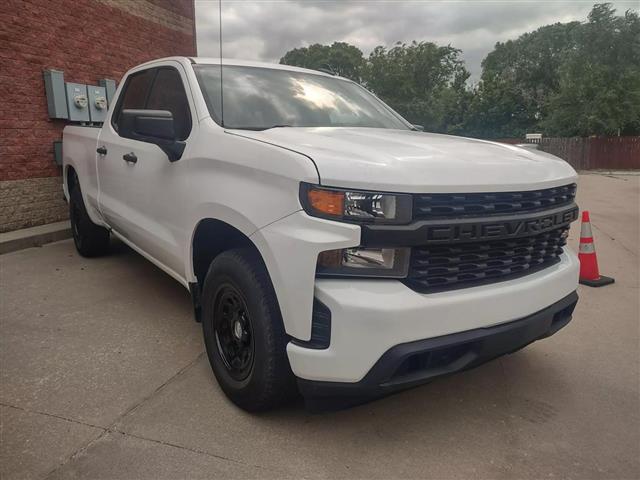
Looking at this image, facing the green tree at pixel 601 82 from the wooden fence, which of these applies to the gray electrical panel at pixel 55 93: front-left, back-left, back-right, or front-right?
back-left

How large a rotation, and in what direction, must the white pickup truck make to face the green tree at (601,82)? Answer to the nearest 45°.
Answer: approximately 90° to its left

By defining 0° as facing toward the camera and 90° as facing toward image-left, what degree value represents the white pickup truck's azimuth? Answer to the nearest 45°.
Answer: approximately 315°

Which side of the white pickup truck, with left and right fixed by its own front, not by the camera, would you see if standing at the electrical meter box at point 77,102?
back

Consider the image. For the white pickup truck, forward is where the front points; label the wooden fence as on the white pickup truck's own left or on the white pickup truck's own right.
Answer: on the white pickup truck's own left

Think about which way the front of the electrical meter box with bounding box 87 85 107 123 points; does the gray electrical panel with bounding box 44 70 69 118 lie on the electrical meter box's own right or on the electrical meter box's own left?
on the electrical meter box's own right

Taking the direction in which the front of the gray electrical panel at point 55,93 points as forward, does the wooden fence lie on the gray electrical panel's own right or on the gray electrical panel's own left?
on the gray electrical panel's own left
